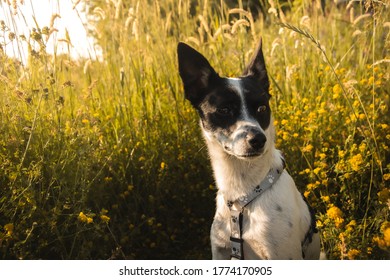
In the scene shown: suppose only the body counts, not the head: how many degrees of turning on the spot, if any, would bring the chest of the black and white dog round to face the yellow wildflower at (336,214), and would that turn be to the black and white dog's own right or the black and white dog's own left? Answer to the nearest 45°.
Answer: approximately 90° to the black and white dog's own left

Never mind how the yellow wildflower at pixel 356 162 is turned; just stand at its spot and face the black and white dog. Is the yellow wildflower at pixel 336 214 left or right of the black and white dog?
left

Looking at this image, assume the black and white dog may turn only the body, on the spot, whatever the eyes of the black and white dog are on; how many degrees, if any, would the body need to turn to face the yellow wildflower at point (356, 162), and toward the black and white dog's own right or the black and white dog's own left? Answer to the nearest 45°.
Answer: approximately 180°

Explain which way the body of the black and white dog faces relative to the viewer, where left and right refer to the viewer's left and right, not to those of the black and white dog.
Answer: facing the viewer and to the left of the viewer
